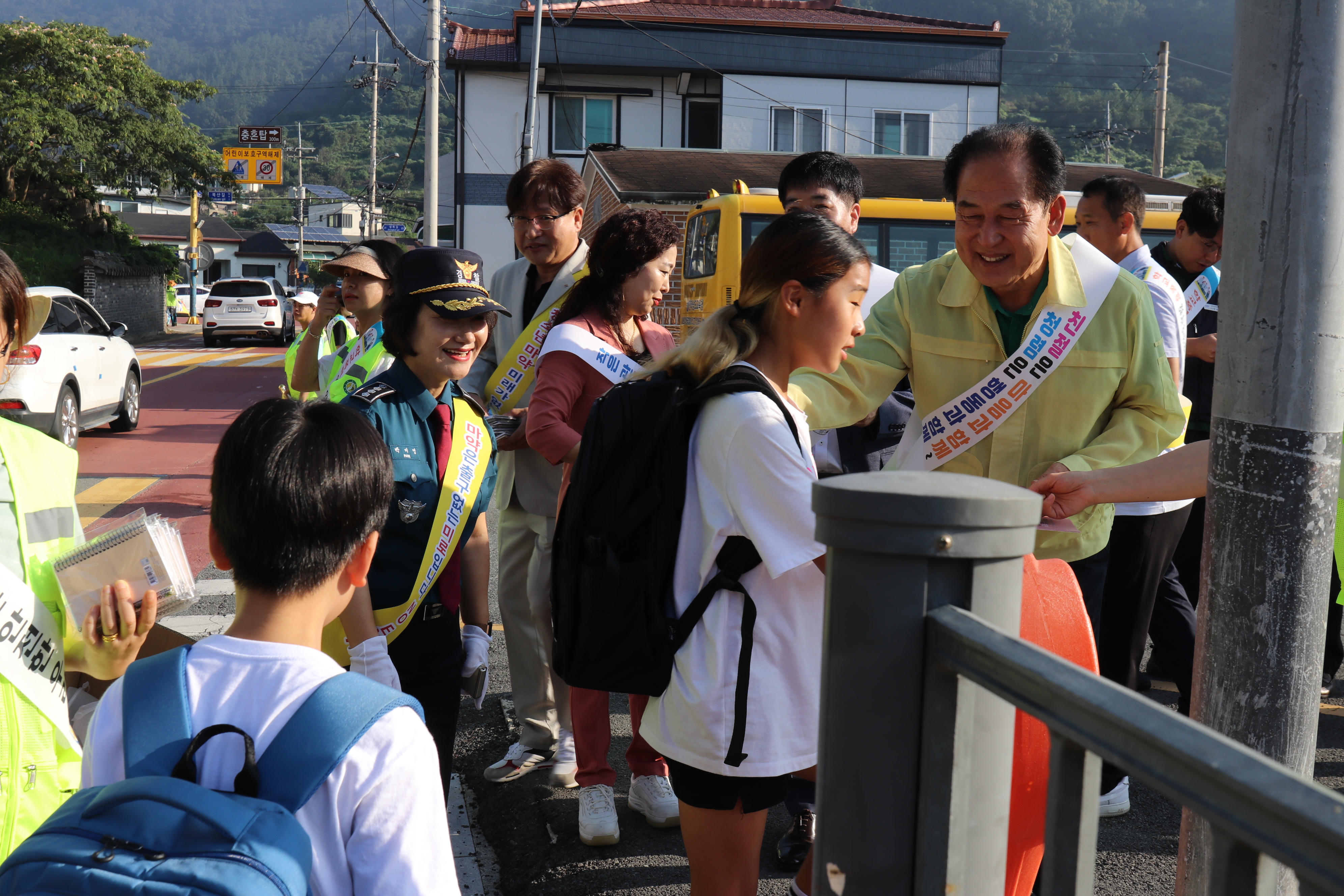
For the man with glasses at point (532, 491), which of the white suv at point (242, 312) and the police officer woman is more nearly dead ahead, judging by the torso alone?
the police officer woman

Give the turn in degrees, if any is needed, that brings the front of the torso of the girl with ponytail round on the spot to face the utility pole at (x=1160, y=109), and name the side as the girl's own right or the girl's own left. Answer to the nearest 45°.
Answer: approximately 90° to the girl's own left

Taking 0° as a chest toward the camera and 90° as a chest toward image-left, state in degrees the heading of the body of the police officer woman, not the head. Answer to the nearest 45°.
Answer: approximately 315°

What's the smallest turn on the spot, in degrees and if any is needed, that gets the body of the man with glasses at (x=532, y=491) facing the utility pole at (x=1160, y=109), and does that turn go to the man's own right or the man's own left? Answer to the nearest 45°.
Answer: approximately 180°

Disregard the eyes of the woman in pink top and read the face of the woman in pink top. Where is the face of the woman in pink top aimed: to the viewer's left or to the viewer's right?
to the viewer's right

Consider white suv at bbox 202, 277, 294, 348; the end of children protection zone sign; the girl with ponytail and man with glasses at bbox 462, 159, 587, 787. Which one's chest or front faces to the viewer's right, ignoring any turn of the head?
the girl with ponytail

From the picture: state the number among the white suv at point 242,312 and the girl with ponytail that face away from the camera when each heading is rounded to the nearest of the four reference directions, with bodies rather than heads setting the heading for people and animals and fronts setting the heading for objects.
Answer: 1

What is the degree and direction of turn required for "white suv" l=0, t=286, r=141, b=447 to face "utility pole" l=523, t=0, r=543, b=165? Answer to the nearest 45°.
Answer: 0° — it already faces it

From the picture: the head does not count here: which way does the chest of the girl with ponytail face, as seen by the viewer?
to the viewer's right

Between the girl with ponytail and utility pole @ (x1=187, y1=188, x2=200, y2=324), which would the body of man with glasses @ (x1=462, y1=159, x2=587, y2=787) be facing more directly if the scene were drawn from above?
the girl with ponytail

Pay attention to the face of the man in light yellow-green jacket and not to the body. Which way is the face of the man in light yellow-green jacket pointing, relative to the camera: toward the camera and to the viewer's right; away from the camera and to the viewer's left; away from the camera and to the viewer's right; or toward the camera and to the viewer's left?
toward the camera and to the viewer's left

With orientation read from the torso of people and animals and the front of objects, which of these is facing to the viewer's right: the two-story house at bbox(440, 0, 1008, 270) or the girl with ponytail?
the girl with ponytail

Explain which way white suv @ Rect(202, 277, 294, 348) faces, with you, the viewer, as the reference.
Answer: facing away from the viewer

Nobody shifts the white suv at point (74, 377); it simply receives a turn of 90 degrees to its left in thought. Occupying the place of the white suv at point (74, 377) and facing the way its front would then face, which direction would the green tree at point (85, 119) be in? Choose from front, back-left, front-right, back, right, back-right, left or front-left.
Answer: front-right

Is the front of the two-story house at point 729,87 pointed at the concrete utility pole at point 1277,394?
yes

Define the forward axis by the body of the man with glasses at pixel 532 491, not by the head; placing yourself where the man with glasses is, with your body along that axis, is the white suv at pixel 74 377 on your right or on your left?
on your right
